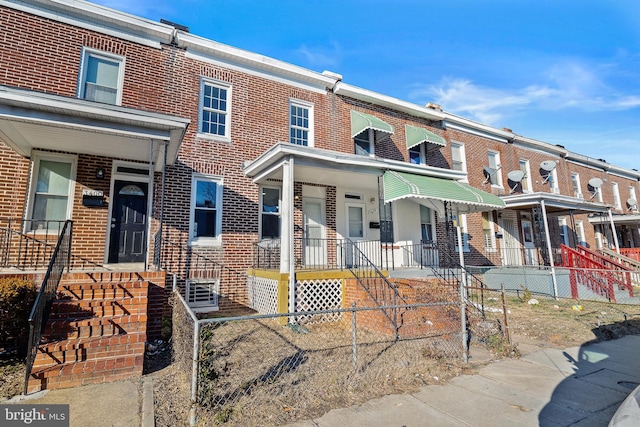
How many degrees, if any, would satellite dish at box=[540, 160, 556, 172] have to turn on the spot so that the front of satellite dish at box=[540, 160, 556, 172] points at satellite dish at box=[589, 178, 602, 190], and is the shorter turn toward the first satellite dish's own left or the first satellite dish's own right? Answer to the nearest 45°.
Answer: approximately 135° to the first satellite dish's own right

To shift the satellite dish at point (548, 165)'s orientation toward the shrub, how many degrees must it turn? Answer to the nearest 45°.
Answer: approximately 45° to its left

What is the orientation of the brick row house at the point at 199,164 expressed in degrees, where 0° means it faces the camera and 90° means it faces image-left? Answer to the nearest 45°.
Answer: approximately 315°
